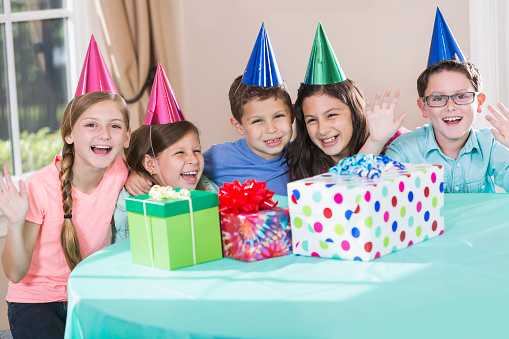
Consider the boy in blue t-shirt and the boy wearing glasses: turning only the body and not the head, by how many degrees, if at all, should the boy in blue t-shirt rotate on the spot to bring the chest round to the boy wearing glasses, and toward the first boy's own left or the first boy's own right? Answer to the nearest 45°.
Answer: approximately 45° to the first boy's own left

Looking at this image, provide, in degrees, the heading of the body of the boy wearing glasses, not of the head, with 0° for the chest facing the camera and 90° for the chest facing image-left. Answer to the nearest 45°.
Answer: approximately 0°

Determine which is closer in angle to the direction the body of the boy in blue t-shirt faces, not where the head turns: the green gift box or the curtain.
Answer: the green gift box

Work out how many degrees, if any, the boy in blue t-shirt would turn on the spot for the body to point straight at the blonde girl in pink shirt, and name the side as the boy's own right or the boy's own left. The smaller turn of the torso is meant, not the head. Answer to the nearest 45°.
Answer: approximately 90° to the boy's own right

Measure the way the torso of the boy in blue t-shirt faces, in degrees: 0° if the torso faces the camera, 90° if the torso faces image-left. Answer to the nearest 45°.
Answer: approximately 315°

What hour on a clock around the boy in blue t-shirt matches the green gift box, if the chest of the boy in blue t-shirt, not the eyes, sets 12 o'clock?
The green gift box is roughly at 2 o'clock from the boy in blue t-shirt.

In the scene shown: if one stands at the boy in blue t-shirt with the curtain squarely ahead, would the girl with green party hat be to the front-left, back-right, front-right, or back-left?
back-right

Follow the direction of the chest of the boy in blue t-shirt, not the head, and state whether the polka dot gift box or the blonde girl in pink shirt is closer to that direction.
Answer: the polka dot gift box
